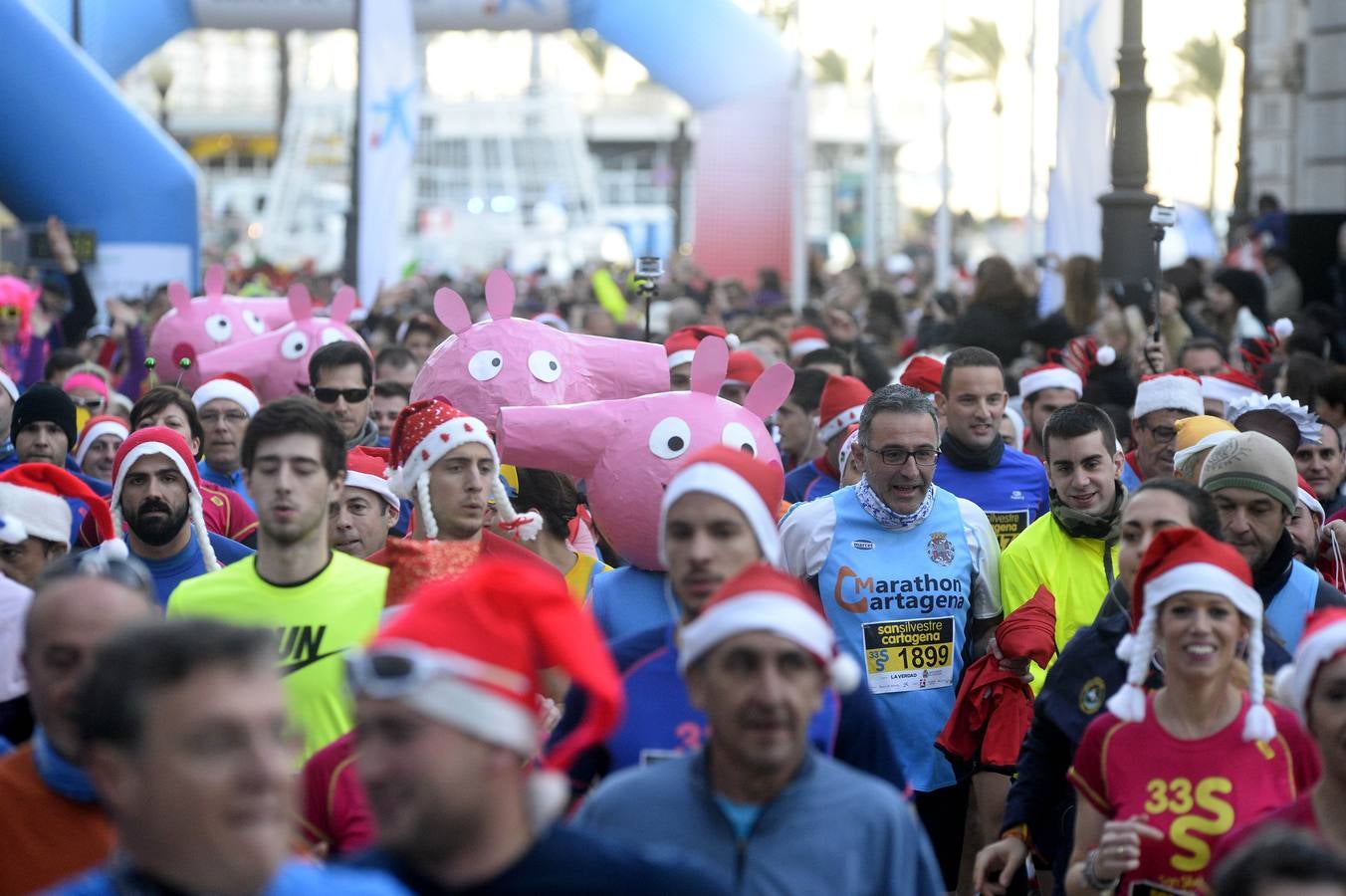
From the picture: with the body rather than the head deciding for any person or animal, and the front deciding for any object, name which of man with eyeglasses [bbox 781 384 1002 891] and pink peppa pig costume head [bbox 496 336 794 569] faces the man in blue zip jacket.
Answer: the man with eyeglasses

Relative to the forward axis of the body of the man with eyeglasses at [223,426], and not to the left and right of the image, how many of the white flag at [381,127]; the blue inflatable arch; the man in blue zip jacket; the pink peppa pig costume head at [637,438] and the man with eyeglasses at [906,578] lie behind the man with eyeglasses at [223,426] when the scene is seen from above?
2

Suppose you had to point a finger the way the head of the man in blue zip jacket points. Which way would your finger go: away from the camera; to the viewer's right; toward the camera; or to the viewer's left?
toward the camera

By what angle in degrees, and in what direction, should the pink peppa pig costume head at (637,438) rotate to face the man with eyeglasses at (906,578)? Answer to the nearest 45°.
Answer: approximately 180°

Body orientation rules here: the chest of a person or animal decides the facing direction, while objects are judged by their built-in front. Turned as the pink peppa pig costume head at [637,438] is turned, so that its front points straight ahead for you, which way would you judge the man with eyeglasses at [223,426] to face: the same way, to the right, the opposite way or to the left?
to the left

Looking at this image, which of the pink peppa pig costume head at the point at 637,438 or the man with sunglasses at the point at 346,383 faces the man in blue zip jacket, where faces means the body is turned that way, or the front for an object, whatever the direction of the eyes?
the man with sunglasses

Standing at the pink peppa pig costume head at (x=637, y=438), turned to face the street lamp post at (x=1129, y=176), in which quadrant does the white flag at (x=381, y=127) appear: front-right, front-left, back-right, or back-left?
front-left

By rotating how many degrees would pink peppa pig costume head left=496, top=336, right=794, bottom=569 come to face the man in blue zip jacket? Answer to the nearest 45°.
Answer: approximately 90° to its left

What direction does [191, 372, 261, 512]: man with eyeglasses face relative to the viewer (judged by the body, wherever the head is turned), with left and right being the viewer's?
facing the viewer

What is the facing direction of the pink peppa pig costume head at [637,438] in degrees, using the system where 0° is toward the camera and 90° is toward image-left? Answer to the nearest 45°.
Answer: approximately 90°

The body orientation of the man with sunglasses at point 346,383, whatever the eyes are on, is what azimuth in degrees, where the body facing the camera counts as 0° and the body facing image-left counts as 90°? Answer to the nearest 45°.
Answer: approximately 0°

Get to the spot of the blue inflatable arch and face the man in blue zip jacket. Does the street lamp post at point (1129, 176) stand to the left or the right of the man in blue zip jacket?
left

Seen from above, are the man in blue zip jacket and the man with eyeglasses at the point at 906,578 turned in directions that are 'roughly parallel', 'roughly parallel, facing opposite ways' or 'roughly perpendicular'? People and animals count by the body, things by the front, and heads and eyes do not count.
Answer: roughly parallel

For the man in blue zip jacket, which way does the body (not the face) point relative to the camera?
toward the camera

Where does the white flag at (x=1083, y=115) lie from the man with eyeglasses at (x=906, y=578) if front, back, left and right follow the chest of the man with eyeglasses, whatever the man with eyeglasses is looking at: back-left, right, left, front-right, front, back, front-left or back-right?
back

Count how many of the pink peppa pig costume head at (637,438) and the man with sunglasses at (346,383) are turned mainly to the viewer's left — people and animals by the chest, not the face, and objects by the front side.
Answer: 1

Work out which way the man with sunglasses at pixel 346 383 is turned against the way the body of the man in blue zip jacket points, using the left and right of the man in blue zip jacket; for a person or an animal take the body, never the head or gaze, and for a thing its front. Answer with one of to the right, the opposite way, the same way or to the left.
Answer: the same way

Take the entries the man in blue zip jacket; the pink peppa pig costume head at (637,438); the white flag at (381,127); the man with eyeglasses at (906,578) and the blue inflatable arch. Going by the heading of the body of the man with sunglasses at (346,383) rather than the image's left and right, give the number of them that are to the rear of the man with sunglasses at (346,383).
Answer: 2

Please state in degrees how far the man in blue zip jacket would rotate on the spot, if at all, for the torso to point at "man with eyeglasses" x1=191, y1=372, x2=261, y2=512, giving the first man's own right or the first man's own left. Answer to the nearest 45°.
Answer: approximately 135° to the first man's own right

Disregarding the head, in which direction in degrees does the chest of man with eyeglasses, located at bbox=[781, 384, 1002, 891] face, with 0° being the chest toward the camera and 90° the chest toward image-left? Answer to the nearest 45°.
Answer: approximately 0°

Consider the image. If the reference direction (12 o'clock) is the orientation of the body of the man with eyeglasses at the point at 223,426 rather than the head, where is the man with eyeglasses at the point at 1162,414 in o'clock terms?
the man with eyeglasses at the point at 1162,414 is roughly at 10 o'clock from the man with eyeglasses at the point at 223,426.
